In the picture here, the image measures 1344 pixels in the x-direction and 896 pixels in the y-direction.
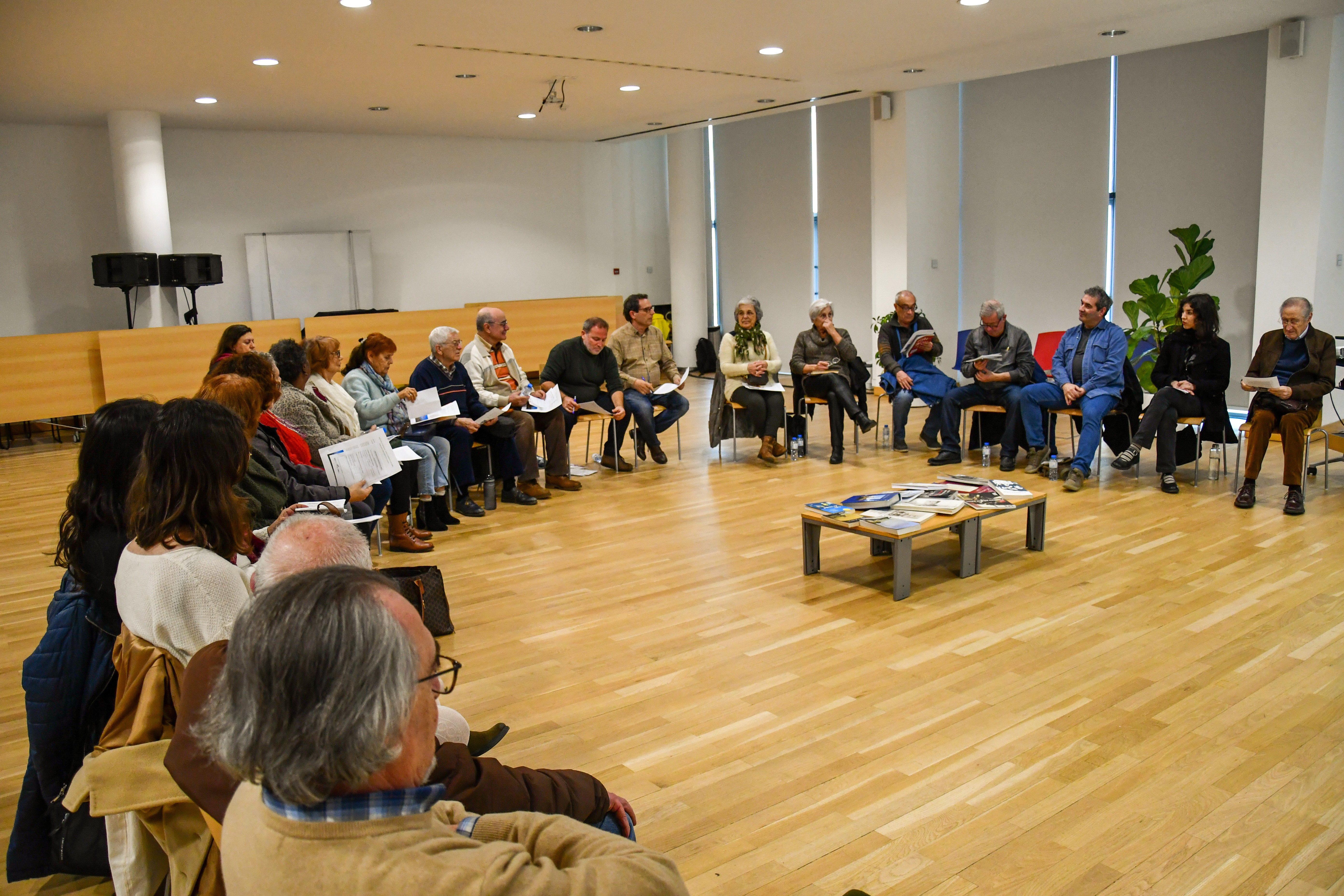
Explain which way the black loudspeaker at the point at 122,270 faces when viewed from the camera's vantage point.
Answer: facing the viewer

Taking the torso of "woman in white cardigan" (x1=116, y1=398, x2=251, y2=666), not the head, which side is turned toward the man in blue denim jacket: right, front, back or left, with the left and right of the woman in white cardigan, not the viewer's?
front

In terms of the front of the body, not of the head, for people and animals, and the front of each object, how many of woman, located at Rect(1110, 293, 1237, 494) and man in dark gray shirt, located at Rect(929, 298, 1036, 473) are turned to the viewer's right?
0

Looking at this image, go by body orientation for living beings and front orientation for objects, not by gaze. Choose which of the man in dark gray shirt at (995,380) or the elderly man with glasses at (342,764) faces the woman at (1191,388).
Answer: the elderly man with glasses

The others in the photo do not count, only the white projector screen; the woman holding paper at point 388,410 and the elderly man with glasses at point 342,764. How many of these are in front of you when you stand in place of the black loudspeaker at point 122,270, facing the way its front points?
2

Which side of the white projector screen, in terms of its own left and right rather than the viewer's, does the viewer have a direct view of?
front

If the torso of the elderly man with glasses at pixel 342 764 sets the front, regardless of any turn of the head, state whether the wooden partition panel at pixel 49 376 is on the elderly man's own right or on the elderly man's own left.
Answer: on the elderly man's own left

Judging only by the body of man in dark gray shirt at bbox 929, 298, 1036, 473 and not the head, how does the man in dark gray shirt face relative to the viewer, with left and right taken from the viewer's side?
facing the viewer and to the left of the viewer

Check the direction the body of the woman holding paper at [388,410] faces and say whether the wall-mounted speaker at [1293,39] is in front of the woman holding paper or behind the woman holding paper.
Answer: in front

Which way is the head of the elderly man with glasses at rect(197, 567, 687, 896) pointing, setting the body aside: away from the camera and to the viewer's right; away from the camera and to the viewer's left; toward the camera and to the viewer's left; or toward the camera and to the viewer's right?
away from the camera and to the viewer's right

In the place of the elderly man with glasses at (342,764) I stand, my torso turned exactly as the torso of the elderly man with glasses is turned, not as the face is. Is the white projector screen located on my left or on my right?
on my left

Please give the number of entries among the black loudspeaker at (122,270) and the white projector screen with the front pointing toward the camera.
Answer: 2

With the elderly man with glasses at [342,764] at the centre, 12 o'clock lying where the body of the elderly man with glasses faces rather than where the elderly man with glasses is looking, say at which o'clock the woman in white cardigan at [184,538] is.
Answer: The woman in white cardigan is roughly at 10 o'clock from the elderly man with glasses.

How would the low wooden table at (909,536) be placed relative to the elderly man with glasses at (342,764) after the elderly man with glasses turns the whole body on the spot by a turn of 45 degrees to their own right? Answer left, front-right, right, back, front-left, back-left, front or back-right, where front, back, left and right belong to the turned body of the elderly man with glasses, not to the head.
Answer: front-left

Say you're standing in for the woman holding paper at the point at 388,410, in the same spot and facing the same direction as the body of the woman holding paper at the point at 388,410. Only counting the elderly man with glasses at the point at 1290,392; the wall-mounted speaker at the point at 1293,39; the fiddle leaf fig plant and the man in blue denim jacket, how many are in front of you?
4

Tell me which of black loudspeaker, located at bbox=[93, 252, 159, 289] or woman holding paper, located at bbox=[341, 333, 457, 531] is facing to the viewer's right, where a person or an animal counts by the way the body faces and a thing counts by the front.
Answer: the woman holding paper

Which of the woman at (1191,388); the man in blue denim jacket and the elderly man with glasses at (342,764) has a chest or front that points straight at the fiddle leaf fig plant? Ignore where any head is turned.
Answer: the elderly man with glasses
